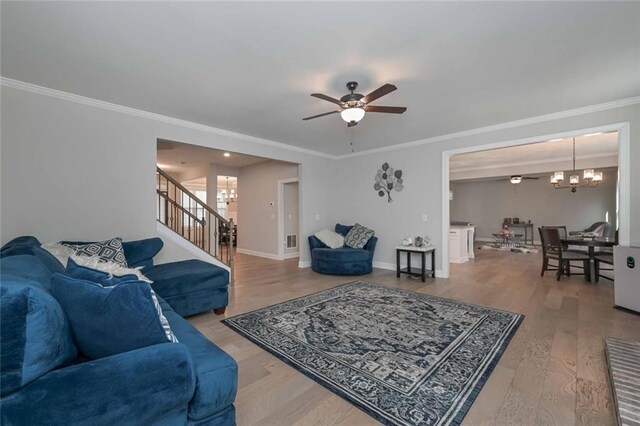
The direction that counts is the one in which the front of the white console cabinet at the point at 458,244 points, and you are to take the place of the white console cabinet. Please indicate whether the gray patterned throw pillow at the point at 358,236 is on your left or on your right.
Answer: on your right

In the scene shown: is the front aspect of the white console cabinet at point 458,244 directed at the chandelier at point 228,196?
no

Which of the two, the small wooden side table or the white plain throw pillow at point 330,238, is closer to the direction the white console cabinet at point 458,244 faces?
the small wooden side table

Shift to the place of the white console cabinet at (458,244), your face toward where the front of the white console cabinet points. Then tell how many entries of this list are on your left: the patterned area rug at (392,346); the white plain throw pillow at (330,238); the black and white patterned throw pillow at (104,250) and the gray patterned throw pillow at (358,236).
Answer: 0

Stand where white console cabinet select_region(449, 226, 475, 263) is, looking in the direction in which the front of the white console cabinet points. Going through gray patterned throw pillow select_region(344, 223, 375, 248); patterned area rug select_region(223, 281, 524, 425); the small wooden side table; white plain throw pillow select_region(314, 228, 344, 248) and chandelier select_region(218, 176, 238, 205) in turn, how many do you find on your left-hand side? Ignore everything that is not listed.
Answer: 0

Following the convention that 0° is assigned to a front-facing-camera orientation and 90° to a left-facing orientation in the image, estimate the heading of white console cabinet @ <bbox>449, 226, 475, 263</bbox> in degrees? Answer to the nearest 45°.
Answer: approximately 315°

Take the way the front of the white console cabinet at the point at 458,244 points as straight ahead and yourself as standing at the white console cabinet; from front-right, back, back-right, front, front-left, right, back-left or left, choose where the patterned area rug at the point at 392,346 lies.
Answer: front-right

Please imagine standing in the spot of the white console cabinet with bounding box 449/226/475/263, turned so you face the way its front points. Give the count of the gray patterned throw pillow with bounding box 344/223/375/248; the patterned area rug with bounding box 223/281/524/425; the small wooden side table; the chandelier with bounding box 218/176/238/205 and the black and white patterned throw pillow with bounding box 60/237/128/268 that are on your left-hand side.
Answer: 0

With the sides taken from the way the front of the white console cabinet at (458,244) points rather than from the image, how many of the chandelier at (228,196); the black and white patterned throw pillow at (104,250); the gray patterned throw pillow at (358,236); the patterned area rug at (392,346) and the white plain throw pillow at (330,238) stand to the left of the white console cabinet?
0

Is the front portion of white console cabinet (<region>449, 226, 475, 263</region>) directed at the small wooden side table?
no

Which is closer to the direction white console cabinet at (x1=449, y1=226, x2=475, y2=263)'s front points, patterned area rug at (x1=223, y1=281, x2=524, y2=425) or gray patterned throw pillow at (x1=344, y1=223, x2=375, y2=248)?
the patterned area rug

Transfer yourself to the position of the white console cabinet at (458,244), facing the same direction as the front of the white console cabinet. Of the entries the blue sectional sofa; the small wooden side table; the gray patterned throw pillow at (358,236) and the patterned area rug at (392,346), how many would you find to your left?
0

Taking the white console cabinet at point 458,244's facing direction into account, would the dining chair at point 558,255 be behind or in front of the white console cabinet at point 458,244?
in front

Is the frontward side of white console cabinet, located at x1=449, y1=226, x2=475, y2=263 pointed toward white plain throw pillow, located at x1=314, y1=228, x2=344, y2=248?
no

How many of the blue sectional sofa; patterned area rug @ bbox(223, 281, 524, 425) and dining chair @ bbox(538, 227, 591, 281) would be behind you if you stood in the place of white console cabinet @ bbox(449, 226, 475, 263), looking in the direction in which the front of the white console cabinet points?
0

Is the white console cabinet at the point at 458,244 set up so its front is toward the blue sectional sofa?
no
